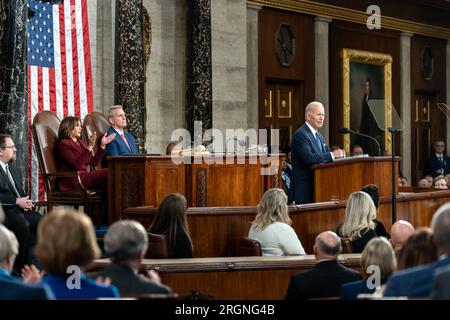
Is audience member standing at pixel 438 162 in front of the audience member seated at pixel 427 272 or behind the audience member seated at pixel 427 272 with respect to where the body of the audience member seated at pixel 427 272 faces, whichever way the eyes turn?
in front

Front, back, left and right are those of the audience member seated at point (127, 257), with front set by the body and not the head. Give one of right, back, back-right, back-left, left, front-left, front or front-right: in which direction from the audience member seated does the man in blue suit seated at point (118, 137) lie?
front-left

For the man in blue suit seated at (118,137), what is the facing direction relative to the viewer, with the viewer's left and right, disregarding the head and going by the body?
facing the viewer and to the right of the viewer

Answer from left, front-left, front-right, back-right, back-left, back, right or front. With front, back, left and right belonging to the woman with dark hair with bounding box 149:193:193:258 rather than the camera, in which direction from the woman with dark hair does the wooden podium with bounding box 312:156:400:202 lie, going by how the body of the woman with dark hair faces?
front-right

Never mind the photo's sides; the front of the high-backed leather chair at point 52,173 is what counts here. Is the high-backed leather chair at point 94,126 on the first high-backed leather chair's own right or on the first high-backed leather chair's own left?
on the first high-backed leather chair's own left

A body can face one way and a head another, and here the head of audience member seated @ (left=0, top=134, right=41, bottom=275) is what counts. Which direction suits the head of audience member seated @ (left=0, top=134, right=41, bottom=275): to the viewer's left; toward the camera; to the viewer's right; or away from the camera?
to the viewer's right

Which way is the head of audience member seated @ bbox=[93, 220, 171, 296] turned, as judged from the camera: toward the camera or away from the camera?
away from the camera

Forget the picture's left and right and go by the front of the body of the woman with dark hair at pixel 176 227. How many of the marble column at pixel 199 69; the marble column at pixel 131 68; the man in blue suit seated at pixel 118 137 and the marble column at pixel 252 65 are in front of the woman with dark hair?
4

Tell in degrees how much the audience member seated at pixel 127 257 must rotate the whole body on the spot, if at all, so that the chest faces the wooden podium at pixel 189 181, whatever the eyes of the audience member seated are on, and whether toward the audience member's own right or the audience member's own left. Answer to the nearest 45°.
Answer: approximately 45° to the audience member's own left

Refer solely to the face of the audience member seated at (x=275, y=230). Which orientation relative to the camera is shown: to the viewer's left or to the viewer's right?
to the viewer's right

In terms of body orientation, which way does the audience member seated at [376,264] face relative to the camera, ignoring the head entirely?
away from the camera

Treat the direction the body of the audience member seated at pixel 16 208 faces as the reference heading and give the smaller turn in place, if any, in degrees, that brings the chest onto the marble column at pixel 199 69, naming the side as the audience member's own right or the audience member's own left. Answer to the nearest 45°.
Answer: approximately 90° to the audience member's own left

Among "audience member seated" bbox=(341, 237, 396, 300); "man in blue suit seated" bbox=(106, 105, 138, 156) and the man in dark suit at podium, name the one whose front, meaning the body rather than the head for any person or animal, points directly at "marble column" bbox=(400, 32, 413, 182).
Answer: the audience member seated

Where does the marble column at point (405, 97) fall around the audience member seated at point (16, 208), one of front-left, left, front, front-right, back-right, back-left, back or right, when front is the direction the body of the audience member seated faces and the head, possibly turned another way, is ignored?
left
